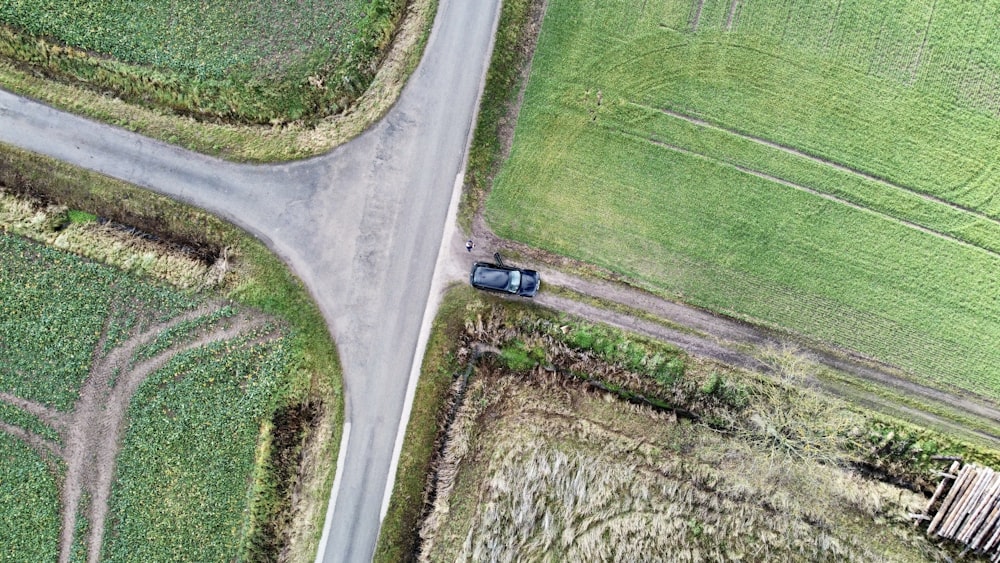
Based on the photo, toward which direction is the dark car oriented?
to the viewer's right
